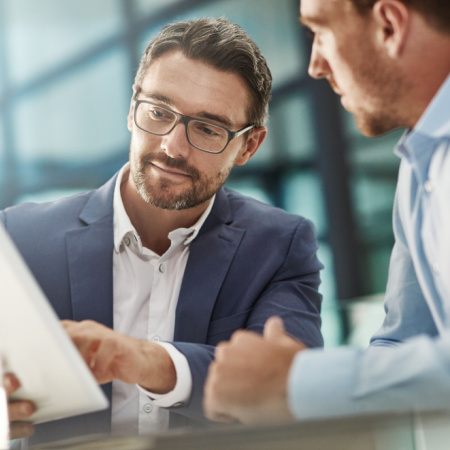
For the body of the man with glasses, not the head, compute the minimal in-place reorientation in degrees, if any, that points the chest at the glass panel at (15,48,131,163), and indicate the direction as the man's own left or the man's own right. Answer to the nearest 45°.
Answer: approximately 180°

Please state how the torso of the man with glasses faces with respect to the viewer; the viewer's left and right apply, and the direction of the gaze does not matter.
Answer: facing the viewer

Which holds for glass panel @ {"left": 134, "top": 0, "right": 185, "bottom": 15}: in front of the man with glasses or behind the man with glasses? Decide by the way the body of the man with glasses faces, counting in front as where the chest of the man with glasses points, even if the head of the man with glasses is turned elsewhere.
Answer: behind

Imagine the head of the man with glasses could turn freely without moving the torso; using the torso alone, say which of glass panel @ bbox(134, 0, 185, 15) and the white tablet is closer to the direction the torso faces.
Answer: the white tablet

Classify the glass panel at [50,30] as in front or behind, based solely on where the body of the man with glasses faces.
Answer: behind

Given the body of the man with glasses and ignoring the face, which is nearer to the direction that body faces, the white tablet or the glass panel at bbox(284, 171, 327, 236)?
the white tablet

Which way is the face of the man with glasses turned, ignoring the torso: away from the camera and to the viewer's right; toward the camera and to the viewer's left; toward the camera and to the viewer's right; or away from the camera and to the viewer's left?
toward the camera and to the viewer's left

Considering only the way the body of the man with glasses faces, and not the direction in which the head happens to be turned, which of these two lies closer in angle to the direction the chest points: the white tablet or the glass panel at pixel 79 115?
the white tablet

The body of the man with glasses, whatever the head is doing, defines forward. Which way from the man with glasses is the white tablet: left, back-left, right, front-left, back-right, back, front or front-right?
front

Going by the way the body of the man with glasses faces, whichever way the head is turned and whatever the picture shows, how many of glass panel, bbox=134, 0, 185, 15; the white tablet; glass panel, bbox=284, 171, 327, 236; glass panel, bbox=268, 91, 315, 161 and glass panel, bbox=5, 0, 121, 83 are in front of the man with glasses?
1

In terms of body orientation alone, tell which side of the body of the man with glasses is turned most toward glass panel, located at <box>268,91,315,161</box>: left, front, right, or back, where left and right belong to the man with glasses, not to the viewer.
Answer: back

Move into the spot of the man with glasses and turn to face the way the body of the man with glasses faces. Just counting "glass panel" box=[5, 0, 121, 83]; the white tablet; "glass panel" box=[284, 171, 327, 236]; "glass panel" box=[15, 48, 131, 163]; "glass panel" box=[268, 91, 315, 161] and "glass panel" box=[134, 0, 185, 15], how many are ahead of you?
1

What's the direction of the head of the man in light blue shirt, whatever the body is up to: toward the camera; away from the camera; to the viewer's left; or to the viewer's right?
to the viewer's left
